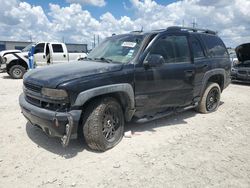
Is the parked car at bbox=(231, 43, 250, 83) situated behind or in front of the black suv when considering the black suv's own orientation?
behind

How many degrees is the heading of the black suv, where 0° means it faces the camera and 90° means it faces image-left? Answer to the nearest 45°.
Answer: approximately 45°

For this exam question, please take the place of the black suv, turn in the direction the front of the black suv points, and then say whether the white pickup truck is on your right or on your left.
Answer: on your right
